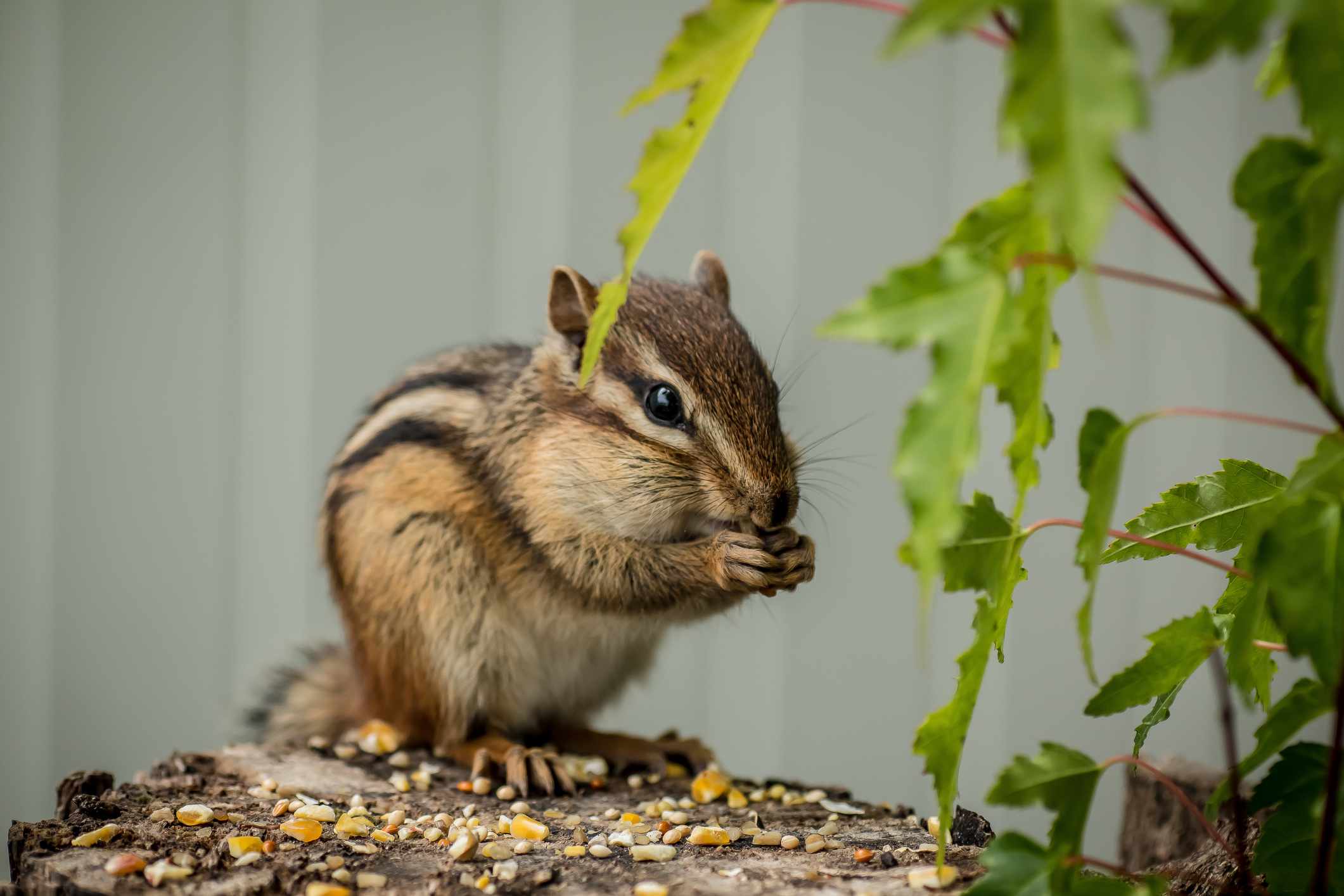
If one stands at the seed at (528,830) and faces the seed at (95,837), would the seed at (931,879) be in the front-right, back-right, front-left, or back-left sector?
back-left

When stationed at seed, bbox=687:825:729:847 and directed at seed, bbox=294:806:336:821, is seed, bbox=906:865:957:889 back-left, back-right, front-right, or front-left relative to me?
back-left

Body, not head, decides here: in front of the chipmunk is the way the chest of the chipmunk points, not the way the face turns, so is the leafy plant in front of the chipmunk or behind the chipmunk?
in front

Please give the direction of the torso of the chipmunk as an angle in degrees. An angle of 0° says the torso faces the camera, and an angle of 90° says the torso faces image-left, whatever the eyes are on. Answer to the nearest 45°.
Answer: approximately 315°

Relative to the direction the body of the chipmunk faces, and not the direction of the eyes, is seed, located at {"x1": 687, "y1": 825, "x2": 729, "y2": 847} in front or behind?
in front
